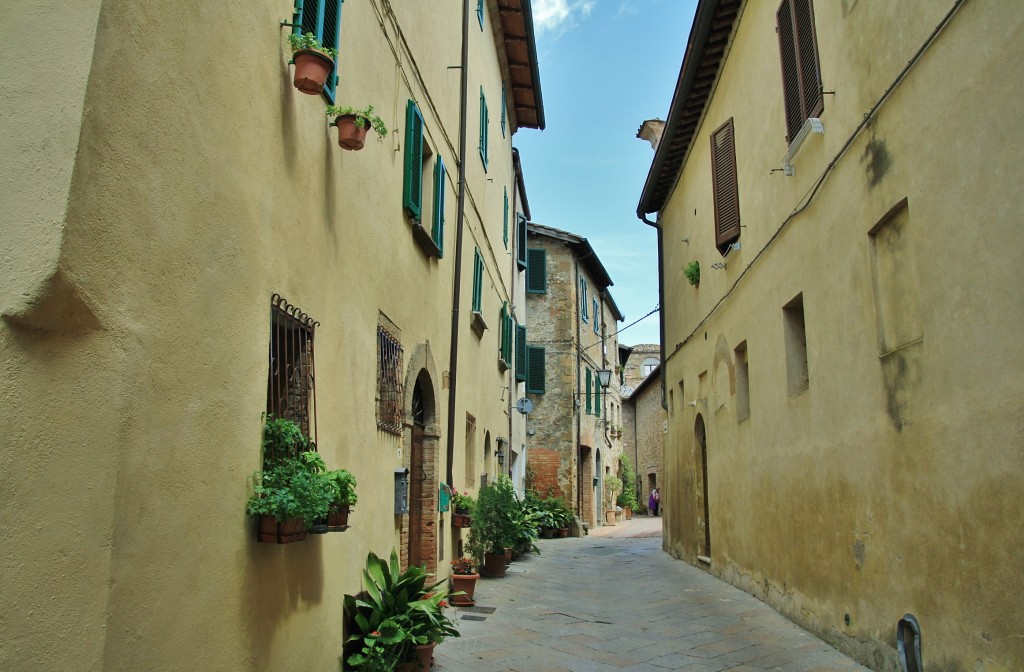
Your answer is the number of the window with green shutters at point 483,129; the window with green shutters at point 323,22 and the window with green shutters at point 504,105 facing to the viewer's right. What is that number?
3

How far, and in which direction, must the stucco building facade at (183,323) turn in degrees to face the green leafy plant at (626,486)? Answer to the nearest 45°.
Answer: approximately 90° to its left

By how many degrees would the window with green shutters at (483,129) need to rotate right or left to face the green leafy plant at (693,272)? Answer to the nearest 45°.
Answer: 0° — it already faces it

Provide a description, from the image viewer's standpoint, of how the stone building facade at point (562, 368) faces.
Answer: facing the viewer and to the right of the viewer

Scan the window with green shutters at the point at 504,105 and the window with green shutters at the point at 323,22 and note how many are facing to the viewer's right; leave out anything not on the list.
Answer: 2

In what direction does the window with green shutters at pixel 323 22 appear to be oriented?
to the viewer's right

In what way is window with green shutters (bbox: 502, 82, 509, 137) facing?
to the viewer's right

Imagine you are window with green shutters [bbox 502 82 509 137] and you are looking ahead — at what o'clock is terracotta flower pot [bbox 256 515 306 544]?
The terracotta flower pot is roughly at 3 o'clock from the window with green shutters.

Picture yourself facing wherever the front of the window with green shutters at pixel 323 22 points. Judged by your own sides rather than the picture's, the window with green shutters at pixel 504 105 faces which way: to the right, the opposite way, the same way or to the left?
the same way

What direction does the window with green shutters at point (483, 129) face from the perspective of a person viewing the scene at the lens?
facing to the right of the viewer

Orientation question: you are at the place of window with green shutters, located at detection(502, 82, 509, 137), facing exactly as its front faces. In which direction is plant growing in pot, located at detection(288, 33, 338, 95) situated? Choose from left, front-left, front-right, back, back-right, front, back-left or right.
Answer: right

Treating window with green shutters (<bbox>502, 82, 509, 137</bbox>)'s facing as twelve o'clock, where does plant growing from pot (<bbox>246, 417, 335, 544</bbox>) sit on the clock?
The plant growing from pot is roughly at 3 o'clock from the window with green shutters.

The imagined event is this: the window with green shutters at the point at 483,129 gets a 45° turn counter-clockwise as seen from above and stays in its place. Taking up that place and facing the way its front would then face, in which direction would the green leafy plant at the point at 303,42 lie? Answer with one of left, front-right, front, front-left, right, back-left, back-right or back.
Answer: back-right
